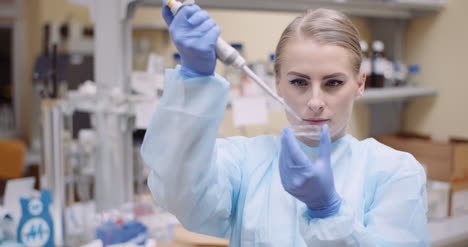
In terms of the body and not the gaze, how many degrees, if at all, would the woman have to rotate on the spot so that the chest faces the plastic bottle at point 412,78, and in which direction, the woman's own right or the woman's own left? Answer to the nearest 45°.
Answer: approximately 180°

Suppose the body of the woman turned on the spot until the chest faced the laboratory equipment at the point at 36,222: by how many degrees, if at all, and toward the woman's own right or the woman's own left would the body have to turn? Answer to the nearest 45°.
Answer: approximately 135° to the woman's own right

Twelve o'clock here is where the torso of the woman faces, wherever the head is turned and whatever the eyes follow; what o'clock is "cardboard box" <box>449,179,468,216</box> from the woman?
The cardboard box is roughly at 7 o'clock from the woman.

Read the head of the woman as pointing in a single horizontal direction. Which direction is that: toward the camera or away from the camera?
toward the camera

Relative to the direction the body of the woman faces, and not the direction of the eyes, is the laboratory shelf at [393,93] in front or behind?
behind

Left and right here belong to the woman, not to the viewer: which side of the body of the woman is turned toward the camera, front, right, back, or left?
front

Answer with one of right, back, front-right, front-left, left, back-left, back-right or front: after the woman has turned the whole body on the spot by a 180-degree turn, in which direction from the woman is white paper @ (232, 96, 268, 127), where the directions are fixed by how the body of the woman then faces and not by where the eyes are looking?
front

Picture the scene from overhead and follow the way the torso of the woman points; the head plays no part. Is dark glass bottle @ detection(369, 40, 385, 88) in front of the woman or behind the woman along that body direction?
behind

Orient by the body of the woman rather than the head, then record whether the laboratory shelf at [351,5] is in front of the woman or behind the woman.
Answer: behind

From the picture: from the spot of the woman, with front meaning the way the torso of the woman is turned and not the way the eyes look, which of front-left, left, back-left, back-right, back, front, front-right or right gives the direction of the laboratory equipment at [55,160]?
back-right
